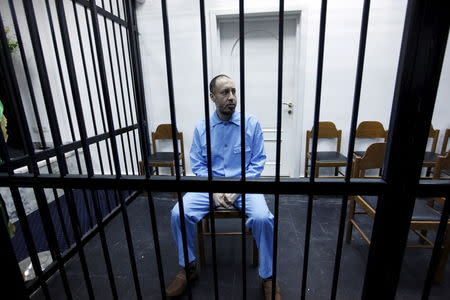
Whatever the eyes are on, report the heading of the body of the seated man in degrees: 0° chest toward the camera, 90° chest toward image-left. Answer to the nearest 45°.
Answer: approximately 0°

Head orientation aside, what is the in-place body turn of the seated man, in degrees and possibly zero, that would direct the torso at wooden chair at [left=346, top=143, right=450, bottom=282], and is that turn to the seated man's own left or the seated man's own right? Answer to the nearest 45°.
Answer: approximately 90° to the seated man's own left

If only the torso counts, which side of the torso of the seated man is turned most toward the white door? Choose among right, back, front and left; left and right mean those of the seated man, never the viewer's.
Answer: back

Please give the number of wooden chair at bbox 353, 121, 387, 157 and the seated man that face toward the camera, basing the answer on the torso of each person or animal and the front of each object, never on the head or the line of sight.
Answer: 2

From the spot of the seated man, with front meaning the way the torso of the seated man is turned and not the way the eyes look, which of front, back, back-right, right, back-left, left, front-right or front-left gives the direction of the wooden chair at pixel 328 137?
back-left

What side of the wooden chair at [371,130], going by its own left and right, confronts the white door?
right

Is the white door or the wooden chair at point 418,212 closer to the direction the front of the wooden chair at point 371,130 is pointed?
the wooden chair

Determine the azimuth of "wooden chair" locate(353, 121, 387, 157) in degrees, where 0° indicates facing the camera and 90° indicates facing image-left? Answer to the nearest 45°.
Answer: approximately 0°

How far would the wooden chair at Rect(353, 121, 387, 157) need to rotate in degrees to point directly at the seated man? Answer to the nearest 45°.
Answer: approximately 45° to its right
